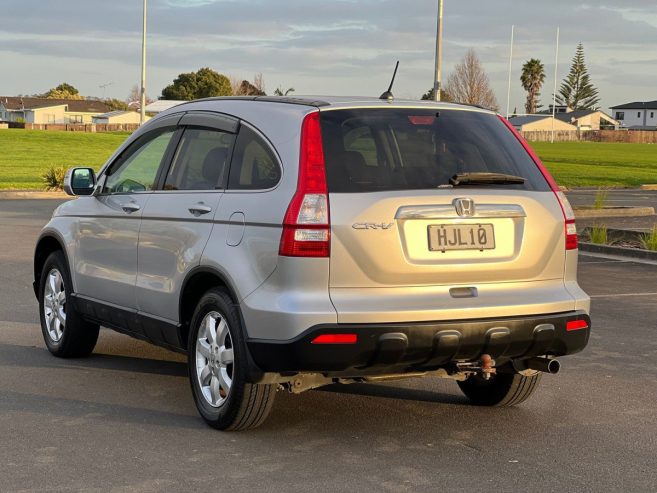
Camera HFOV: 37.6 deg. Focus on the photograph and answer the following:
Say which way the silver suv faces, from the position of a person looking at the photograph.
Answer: facing away from the viewer and to the left of the viewer
